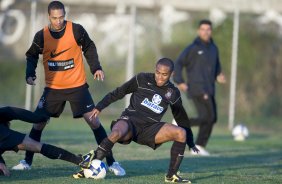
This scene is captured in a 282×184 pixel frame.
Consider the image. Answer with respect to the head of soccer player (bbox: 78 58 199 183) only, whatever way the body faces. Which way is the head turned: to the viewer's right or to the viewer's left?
to the viewer's left

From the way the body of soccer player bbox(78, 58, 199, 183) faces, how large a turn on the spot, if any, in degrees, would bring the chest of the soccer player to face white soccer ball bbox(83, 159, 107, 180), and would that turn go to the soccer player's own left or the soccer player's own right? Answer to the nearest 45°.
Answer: approximately 45° to the soccer player's own right

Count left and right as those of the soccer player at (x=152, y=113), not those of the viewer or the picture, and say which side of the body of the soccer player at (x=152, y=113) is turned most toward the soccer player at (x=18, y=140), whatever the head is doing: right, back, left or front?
right

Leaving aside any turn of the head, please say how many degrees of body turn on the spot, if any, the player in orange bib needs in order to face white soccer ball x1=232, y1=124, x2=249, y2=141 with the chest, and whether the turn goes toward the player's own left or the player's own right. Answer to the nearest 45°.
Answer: approximately 135° to the player's own left

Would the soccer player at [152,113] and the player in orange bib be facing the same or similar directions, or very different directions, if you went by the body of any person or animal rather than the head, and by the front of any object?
same or similar directions

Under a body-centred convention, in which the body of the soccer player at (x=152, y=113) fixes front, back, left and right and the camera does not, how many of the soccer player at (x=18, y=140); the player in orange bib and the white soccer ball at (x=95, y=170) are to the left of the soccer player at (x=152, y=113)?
0

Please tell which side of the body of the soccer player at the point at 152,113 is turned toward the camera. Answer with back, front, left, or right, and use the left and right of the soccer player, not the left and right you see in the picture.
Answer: front

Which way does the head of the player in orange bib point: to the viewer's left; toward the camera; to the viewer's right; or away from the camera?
toward the camera

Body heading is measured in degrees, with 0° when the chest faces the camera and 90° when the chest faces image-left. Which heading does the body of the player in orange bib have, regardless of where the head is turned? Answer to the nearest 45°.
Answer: approximately 0°
